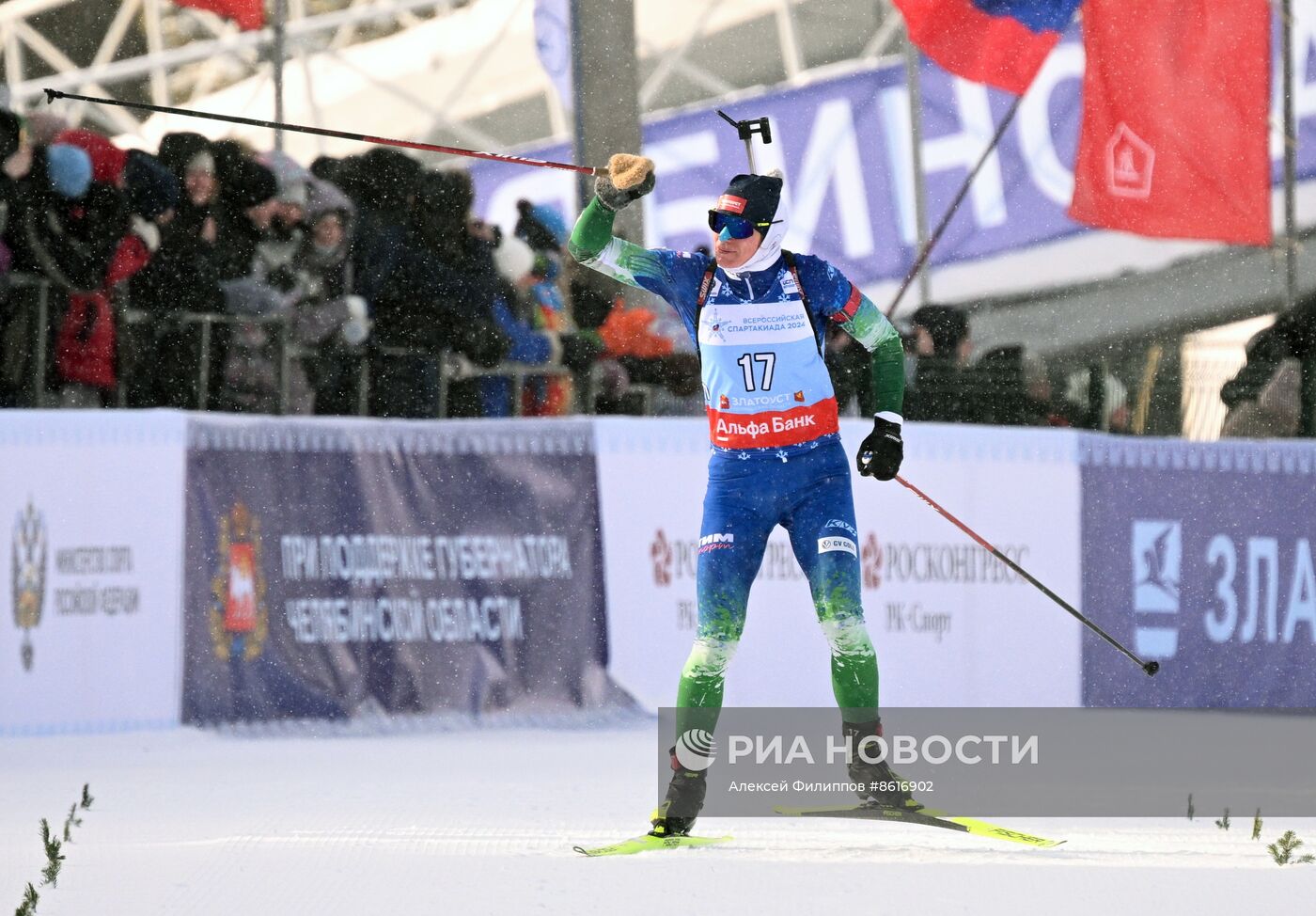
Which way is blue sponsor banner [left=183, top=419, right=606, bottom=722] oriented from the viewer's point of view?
toward the camera

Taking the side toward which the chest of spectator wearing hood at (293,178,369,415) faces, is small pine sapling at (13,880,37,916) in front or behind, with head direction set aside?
in front

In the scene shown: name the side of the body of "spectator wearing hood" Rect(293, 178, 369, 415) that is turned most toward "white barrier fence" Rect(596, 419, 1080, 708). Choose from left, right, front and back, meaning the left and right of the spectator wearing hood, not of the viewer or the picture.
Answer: left

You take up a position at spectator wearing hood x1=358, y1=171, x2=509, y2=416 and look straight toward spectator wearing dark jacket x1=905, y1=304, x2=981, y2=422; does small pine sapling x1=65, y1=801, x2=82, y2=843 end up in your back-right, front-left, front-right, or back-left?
back-right

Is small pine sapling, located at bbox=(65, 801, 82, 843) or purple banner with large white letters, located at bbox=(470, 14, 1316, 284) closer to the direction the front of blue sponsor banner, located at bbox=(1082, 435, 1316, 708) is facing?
the small pine sapling

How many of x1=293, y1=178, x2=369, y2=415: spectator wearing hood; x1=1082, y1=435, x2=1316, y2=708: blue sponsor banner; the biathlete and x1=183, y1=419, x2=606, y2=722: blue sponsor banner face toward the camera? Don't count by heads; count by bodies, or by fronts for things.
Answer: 4

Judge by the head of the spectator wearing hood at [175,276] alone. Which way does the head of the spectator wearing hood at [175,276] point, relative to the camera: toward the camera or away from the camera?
toward the camera

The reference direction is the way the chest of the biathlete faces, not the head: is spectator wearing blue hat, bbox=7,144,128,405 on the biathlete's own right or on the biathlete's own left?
on the biathlete's own right

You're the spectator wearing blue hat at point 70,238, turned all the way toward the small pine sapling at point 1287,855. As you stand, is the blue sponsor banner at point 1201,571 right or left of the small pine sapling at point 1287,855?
left

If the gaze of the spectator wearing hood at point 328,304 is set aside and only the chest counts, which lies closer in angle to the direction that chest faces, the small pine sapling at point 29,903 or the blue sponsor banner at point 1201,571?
the small pine sapling

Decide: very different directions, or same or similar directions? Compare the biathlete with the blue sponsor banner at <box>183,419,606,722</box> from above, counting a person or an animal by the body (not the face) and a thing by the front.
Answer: same or similar directions

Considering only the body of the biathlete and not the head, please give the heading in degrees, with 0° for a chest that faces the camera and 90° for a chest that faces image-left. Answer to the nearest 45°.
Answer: approximately 0°

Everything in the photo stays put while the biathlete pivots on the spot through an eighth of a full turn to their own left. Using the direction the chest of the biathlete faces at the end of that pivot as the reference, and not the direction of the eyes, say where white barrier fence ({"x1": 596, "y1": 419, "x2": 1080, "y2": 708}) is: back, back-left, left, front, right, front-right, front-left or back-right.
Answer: back-left

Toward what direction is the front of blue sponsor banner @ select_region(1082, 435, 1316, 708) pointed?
toward the camera
